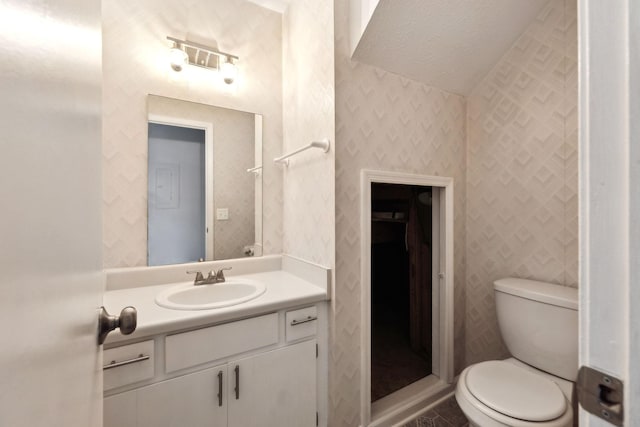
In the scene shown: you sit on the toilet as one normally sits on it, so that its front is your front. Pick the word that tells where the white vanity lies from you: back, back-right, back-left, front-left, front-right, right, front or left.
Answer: front

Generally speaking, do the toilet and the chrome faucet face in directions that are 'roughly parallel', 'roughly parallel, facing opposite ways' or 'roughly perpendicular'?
roughly perpendicular

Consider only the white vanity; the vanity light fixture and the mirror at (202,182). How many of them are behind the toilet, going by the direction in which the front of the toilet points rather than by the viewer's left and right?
0

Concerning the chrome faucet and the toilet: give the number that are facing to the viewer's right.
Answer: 0

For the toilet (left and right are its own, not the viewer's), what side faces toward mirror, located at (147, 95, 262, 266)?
front

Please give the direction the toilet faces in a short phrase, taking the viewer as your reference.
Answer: facing the viewer and to the left of the viewer

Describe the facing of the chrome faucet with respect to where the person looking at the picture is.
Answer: facing the viewer

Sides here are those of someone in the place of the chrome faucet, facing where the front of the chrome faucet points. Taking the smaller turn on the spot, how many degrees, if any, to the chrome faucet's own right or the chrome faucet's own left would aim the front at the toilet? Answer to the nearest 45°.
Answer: approximately 45° to the chrome faucet's own left
